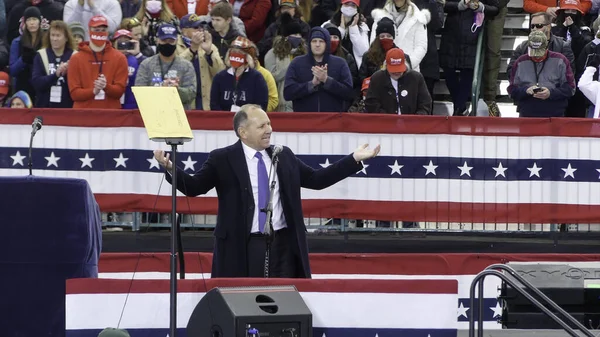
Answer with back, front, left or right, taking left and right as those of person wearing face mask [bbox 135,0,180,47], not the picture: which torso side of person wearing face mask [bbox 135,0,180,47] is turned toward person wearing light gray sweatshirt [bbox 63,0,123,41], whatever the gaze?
right

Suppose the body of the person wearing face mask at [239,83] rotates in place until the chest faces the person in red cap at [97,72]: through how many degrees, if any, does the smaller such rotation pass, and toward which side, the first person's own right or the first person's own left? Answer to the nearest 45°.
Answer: approximately 90° to the first person's own right

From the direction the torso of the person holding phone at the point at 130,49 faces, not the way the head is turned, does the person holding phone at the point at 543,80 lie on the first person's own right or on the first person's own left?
on the first person's own left

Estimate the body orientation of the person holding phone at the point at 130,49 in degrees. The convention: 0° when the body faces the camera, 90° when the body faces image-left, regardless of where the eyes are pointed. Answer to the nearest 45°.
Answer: approximately 0°

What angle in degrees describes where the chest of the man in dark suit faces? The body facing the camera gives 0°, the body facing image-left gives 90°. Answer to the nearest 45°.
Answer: approximately 315°
